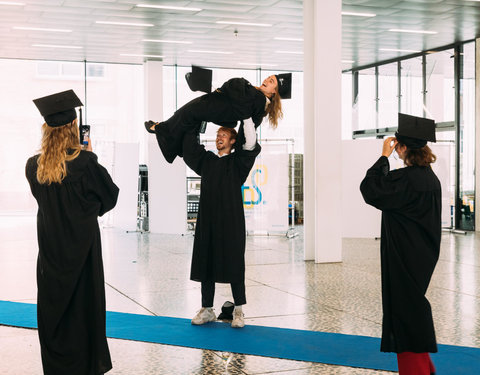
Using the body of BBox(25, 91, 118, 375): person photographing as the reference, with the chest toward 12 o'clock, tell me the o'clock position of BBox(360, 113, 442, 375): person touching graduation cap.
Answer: BBox(360, 113, 442, 375): person touching graduation cap is roughly at 2 o'clock from BBox(25, 91, 118, 375): person photographing.

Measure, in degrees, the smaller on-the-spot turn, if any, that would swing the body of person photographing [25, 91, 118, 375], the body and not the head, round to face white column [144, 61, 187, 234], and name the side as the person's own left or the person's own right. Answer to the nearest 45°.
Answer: approximately 45° to the person's own left

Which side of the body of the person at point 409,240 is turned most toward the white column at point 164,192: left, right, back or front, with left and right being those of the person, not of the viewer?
front

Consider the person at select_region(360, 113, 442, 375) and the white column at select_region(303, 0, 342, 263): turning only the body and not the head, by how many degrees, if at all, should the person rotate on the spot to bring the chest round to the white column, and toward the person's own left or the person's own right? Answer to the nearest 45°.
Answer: approximately 45° to the person's own right

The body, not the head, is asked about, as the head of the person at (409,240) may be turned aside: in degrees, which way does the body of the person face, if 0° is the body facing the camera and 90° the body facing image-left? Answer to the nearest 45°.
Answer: approximately 135°

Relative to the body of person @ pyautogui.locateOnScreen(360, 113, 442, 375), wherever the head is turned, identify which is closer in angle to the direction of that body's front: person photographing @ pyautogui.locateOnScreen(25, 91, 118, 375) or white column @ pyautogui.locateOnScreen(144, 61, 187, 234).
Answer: the white column

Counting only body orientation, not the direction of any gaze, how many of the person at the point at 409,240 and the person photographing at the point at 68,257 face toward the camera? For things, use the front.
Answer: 0

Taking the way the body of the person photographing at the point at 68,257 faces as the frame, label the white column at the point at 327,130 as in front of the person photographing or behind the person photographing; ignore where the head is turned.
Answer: in front

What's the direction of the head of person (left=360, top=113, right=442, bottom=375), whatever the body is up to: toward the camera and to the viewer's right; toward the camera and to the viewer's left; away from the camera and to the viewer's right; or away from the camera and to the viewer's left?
away from the camera and to the viewer's left

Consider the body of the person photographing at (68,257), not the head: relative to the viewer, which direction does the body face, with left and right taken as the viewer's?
facing away from the viewer and to the right of the viewer
